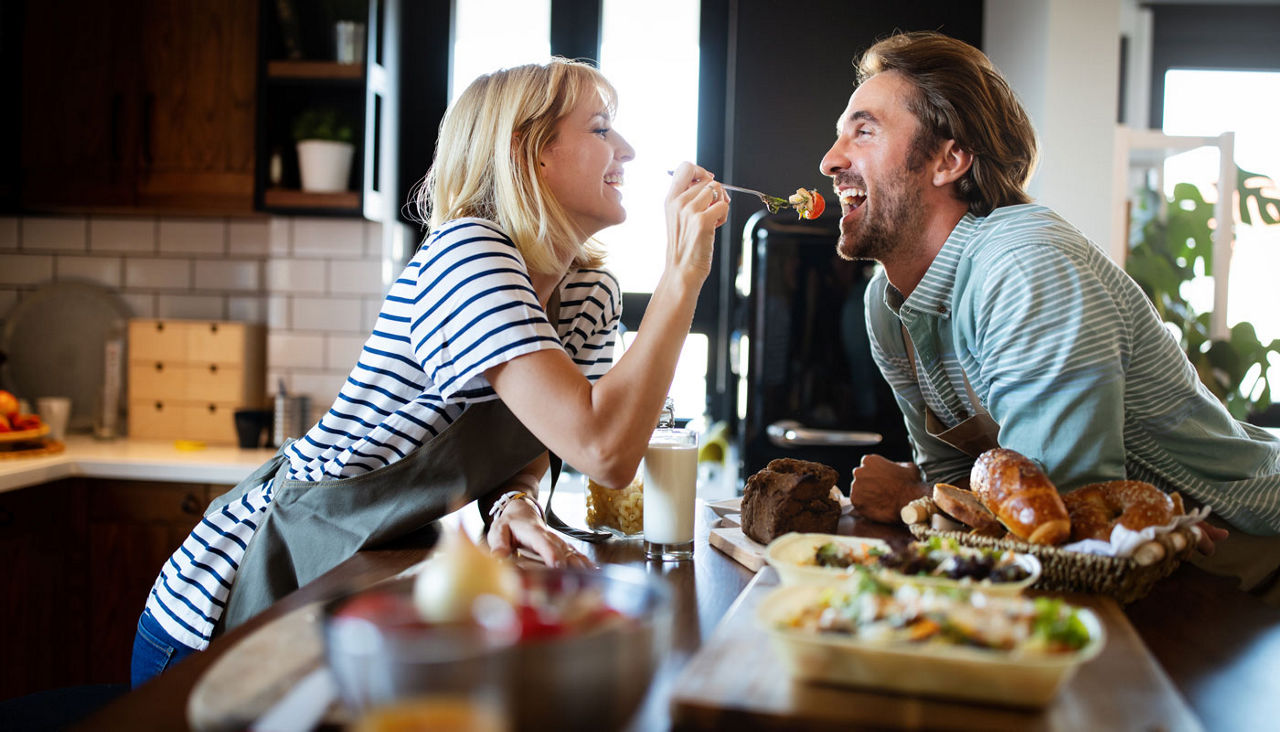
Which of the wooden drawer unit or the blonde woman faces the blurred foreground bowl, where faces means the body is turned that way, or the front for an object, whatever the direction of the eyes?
the wooden drawer unit

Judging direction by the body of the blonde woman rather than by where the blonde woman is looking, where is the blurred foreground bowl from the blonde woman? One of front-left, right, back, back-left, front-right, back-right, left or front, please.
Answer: right

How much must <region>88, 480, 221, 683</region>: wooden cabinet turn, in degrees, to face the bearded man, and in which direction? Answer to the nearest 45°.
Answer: approximately 45° to its left

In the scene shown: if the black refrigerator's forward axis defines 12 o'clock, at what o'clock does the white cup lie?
The white cup is roughly at 3 o'clock from the black refrigerator.

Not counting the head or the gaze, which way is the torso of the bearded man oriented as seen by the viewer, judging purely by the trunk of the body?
to the viewer's left

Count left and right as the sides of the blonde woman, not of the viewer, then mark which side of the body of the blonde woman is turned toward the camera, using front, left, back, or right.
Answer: right

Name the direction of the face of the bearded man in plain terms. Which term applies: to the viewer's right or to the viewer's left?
to the viewer's left

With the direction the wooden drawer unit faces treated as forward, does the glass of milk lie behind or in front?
in front

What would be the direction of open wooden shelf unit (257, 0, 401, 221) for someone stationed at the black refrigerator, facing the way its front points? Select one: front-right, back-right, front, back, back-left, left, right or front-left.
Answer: right

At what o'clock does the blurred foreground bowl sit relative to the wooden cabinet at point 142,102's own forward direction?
The blurred foreground bowl is roughly at 12 o'clock from the wooden cabinet.

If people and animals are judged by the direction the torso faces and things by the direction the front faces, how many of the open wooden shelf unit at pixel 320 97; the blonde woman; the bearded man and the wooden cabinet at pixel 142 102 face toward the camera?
2

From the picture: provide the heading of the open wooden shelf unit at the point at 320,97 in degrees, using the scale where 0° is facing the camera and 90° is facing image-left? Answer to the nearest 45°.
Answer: approximately 0°

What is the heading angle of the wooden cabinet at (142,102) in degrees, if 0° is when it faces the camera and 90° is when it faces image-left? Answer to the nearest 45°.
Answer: approximately 0°
